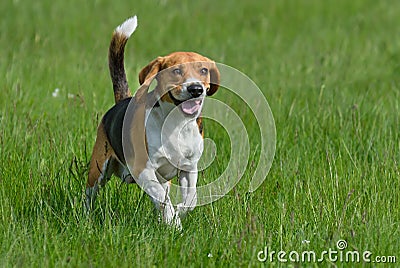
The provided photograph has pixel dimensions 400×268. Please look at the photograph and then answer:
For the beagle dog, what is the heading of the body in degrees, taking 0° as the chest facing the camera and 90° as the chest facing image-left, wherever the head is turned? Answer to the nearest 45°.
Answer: approximately 315°
